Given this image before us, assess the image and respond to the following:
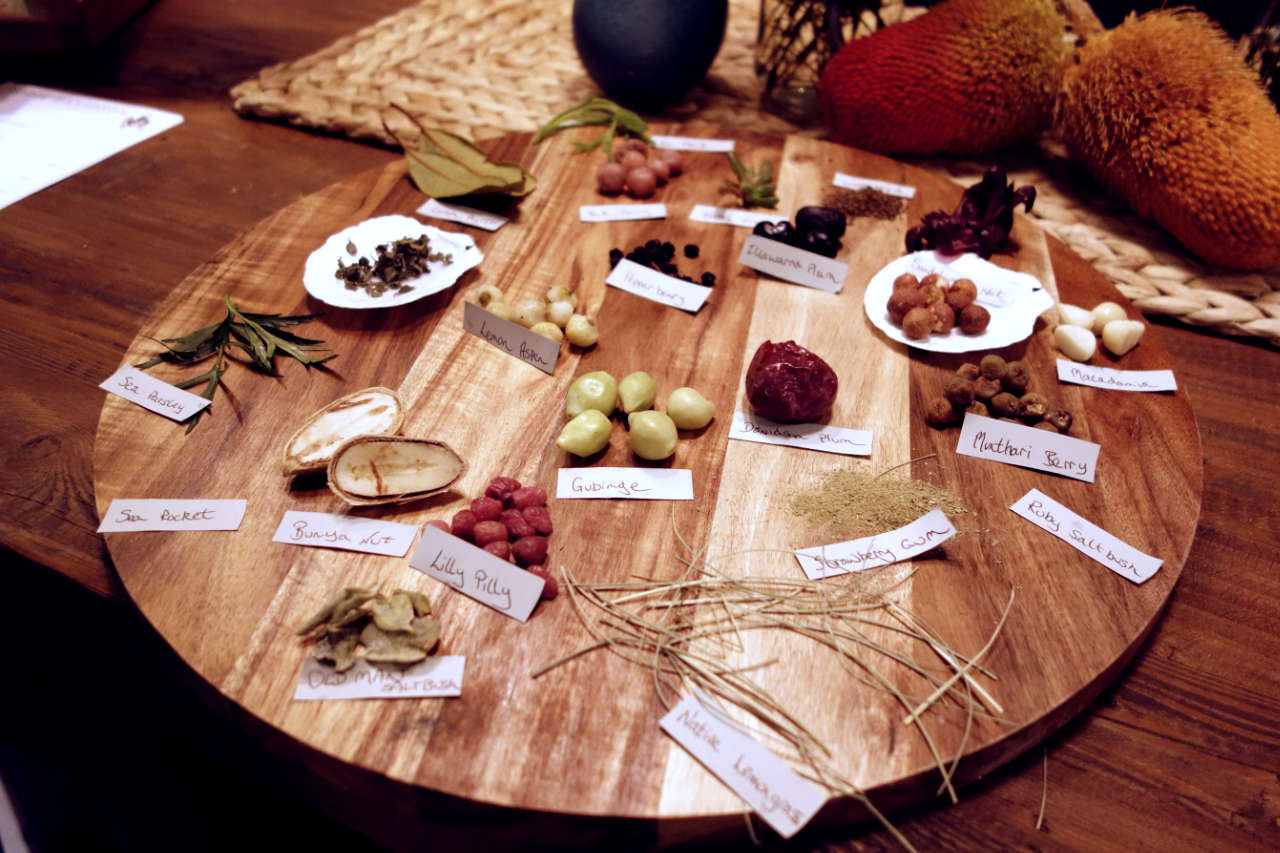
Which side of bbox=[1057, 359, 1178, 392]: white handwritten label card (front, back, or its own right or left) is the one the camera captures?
front

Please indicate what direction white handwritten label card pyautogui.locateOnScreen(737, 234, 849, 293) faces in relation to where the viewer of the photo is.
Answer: facing the viewer

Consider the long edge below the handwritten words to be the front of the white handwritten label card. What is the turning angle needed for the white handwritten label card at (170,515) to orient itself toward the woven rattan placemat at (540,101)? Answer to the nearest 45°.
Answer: approximately 135° to its left

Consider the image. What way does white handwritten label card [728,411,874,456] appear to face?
toward the camera

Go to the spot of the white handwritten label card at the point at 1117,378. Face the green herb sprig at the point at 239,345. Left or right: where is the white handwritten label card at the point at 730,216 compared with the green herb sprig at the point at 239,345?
right

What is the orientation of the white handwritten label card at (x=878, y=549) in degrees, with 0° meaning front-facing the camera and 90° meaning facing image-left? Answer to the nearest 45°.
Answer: approximately 0°

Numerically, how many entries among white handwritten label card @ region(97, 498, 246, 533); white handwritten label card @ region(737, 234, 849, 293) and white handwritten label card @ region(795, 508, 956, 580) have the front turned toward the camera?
3

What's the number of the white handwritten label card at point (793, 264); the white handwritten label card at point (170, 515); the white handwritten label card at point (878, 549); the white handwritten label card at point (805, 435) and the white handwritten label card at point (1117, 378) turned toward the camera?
5
